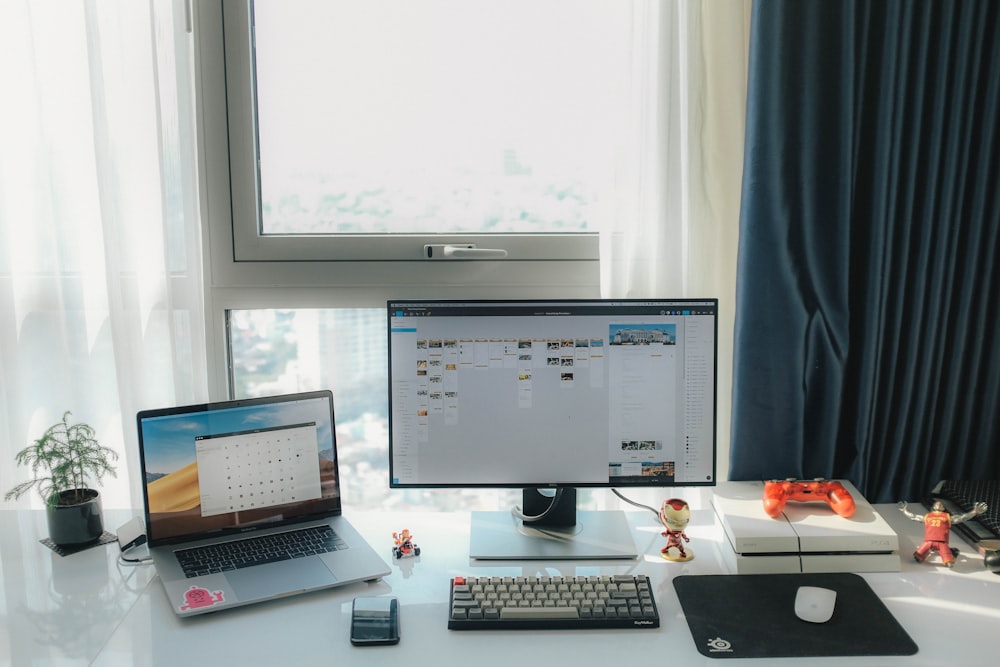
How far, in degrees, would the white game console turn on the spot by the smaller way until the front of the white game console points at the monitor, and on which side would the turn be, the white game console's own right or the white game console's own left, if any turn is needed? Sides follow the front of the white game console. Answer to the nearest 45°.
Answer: approximately 90° to the white game console's own right

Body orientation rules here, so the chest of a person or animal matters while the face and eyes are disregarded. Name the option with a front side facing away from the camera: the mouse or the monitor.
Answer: the mouse

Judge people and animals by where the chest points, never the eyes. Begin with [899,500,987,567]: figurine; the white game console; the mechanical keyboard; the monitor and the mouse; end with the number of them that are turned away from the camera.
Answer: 1

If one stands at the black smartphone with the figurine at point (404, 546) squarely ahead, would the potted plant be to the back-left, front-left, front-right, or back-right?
front-left

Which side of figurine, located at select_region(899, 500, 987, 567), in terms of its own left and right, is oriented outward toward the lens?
front

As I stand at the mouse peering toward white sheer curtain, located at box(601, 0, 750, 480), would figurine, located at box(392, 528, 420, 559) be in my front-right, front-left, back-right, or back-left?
front-left

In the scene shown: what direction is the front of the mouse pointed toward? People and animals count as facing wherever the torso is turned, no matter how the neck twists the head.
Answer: away from the camera

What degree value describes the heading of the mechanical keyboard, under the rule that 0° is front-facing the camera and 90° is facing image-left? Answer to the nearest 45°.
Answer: approximately 0°

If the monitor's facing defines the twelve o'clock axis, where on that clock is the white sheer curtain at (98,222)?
The white sheer curtain is roughly at 3 o'clock from the monitor.

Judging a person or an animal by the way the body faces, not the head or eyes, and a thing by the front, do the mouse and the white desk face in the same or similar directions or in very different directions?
very different directions

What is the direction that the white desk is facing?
toward the camera
